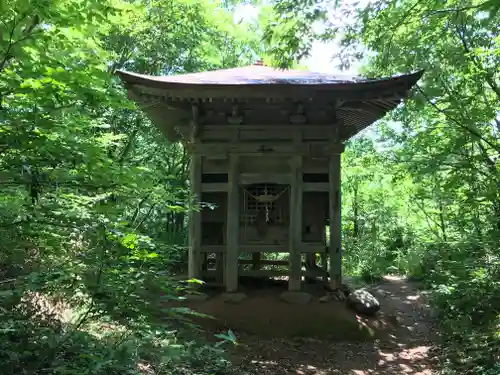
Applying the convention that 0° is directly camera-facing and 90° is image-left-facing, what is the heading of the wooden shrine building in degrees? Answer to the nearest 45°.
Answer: approximately 0°
